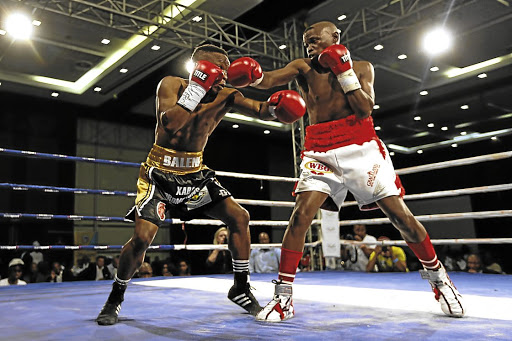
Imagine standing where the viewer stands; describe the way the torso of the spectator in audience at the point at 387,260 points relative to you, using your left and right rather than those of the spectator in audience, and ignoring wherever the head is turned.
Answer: facing the viewer

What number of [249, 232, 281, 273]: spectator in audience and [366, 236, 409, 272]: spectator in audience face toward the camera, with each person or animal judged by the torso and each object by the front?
2

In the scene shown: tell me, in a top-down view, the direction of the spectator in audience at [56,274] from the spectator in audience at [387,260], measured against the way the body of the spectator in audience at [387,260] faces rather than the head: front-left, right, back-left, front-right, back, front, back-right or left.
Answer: right

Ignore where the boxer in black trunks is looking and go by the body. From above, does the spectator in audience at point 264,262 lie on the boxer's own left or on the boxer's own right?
on the boxer's own left

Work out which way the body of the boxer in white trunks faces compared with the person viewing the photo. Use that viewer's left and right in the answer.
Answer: facing the viewer and to the left of the viewer

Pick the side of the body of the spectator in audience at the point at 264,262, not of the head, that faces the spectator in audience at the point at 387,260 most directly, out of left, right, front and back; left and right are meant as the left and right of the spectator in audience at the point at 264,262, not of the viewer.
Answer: left

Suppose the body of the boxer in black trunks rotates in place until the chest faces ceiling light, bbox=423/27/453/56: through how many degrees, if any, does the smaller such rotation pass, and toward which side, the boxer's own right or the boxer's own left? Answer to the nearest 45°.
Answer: approximately 90° to the boxer's own left

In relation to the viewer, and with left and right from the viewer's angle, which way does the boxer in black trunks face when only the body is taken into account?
facing the viewer and to the right of the viewer

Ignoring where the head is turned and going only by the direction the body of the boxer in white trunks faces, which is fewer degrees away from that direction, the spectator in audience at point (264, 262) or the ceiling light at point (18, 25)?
the ceiling light

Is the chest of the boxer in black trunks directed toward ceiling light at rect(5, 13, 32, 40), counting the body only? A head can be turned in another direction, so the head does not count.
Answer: no

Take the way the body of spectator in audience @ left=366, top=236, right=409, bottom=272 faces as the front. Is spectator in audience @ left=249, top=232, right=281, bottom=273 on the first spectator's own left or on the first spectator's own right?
on the first spectator's own right

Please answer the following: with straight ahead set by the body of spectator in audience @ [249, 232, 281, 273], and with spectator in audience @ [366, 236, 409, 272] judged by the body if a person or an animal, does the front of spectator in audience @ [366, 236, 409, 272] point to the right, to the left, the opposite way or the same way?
the same way

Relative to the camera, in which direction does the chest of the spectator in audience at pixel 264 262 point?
toward the camera

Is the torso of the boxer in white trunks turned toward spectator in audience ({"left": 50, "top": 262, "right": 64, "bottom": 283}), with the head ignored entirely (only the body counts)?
no
